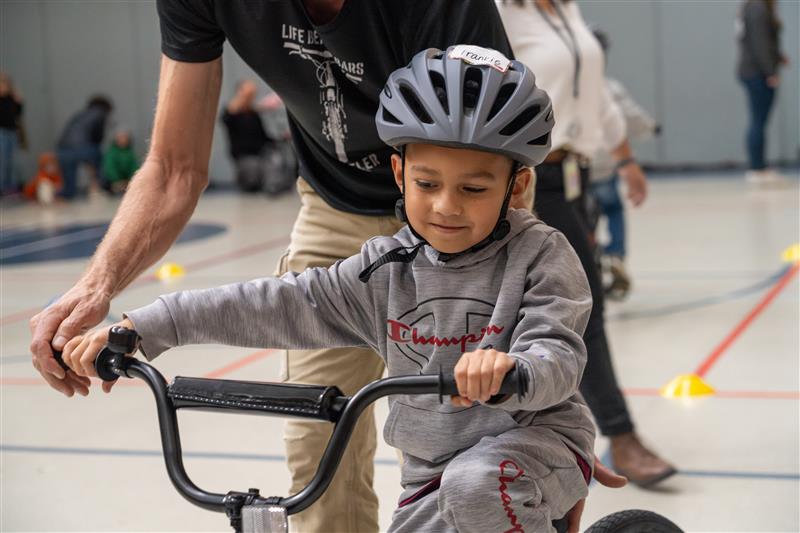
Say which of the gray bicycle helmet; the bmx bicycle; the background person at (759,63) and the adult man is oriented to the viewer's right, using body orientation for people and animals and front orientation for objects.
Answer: the background person

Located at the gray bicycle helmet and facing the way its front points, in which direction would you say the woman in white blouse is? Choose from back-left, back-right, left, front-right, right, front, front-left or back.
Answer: back

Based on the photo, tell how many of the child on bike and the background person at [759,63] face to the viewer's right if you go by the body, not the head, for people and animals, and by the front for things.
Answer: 1

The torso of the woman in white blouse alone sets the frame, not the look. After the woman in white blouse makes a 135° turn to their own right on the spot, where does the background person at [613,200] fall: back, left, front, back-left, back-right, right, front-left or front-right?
right

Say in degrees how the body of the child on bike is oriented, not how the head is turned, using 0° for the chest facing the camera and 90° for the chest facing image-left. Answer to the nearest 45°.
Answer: approximately 45°

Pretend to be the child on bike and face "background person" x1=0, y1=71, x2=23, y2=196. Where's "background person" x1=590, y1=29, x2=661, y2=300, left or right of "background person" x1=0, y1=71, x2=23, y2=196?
right

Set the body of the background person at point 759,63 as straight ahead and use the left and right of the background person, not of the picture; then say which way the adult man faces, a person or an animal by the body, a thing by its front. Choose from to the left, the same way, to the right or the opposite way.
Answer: to the right

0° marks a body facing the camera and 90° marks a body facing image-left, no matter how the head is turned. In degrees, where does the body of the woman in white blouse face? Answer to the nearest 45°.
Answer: approximately 315°

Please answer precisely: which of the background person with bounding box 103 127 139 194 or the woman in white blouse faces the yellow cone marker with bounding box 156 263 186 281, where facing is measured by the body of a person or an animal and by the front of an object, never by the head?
the background person

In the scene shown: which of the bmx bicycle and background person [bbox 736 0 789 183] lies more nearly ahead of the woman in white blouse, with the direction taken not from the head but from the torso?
the bmx bicycle

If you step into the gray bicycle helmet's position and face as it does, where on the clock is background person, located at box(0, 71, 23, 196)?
The background person is roughly at 5 o'clock from the gray bicycle helmet.

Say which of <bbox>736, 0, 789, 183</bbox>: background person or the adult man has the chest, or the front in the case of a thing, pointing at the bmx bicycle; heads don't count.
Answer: the adult man

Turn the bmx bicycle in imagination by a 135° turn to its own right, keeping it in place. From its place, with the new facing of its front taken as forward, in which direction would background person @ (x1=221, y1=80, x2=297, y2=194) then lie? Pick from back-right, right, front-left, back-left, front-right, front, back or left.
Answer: front
